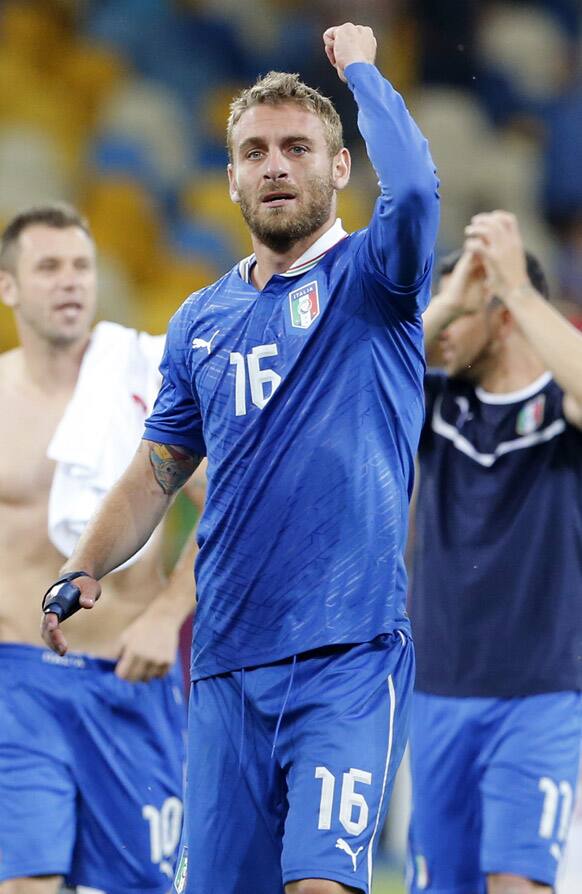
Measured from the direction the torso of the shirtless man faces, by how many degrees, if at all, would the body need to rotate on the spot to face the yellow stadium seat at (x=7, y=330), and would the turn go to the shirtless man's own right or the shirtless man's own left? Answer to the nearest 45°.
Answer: approximately 180°

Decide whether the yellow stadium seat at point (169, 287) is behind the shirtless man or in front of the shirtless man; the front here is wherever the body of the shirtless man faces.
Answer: behind

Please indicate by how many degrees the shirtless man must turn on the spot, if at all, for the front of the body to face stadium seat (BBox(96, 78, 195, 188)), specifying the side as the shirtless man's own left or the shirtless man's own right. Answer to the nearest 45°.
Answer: approximately 180°

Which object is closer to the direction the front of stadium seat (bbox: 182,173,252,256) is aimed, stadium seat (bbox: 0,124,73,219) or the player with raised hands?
the player with raised hands

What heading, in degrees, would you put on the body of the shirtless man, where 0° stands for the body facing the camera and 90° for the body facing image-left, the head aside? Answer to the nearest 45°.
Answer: approximately 0°

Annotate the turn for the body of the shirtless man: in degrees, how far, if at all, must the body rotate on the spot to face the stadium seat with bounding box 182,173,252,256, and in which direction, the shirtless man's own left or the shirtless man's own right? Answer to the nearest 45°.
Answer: approximately 180°

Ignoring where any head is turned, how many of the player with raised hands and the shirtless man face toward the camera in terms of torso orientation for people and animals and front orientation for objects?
2

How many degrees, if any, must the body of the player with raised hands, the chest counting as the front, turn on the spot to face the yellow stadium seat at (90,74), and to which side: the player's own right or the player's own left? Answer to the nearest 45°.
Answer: approximately 135° to the player's own right

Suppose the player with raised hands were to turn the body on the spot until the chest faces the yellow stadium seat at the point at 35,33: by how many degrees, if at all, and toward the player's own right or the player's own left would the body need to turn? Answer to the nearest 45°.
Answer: approximately 135° to the player's own right

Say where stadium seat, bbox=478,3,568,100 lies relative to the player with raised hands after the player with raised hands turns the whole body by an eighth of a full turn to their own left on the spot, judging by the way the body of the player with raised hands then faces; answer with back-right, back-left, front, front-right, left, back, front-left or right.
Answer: back-left

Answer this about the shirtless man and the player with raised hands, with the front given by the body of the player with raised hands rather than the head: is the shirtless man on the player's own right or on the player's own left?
on the player's own right
